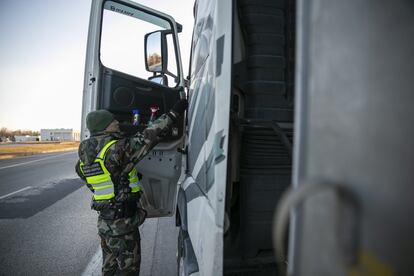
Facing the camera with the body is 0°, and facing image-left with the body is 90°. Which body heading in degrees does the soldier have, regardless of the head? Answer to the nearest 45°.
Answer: approximately 225°
